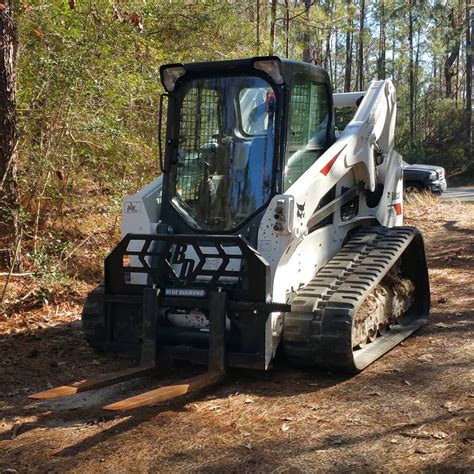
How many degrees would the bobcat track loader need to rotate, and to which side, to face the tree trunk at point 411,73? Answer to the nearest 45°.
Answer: approximately 135° to its right

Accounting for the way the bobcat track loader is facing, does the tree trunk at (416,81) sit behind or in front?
behind

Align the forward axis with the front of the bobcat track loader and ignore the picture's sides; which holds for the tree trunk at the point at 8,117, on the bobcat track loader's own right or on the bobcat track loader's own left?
on the bobcat track loader's own right

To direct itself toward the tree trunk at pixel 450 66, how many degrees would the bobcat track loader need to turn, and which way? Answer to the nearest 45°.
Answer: approximately 135° to its right

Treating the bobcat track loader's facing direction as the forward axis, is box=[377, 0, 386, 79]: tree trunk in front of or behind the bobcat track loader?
behind

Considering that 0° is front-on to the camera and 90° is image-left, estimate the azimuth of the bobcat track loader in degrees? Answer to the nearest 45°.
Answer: approximately 45°

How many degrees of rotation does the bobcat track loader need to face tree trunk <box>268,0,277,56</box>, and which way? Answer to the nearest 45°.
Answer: approximately 135° to its right

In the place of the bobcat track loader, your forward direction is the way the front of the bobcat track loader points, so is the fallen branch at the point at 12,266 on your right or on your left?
on your right
